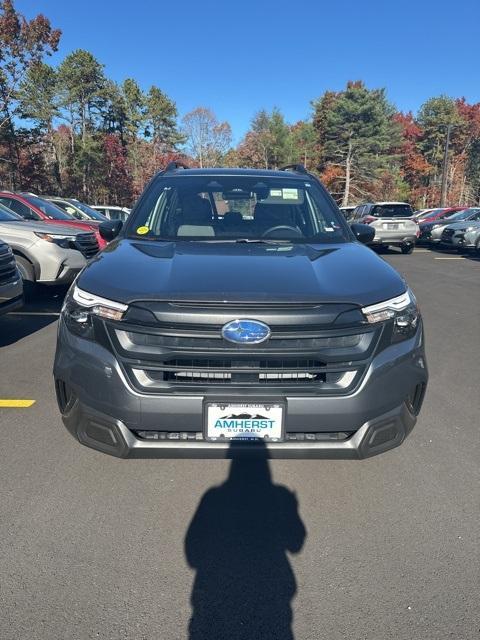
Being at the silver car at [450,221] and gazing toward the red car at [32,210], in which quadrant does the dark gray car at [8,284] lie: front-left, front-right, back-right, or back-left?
front-left

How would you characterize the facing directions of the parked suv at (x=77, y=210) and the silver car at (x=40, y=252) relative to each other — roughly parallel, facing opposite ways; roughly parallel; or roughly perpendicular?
roughly parallel

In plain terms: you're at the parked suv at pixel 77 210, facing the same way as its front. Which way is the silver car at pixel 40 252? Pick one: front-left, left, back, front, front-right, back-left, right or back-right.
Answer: front-right

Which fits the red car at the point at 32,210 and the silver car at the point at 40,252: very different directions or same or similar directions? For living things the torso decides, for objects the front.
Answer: same or similar directions

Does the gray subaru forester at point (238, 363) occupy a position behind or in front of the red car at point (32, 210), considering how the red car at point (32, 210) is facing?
in front

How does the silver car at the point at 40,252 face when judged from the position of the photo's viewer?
facing the viewer and to the right of the viewer

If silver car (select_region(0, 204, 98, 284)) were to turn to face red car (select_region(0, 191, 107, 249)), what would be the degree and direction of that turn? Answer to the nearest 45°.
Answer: approximately 135° to its left

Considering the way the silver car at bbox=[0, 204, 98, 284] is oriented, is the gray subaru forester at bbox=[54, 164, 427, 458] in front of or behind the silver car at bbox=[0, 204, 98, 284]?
in front

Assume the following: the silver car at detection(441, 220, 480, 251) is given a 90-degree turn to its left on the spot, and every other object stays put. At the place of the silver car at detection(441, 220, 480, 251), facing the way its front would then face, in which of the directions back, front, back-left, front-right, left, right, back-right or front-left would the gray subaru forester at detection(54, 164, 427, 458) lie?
front-right

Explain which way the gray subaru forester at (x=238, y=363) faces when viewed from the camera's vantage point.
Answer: facing the viewer

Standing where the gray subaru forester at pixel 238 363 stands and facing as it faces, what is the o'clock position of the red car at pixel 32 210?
The red car is roughly at 5 o'clock from the gray subaru forester.

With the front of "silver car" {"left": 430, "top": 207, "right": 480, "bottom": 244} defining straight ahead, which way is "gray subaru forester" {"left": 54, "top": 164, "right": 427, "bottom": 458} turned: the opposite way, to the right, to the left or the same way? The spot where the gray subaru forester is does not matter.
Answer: to the left

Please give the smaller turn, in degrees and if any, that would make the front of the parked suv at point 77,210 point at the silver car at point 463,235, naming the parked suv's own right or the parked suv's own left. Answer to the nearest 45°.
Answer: approximately 45° to the parked suv's own left

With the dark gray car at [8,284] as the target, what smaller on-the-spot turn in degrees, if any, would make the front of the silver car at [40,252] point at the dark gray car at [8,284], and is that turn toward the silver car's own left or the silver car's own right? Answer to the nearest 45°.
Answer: approximately 45° to the silver car's own right

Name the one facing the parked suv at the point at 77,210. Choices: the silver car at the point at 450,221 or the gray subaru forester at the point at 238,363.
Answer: the silver car

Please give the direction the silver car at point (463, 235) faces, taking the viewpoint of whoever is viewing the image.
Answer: facing the viewer and to the left of the viewer

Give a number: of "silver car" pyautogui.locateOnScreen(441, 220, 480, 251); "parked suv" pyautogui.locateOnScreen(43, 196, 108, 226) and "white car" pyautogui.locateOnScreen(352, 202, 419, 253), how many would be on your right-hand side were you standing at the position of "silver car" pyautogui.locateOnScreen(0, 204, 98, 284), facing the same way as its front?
0

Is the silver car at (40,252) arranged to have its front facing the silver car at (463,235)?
no

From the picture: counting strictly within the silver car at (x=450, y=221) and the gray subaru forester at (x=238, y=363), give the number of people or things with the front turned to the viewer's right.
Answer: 0
